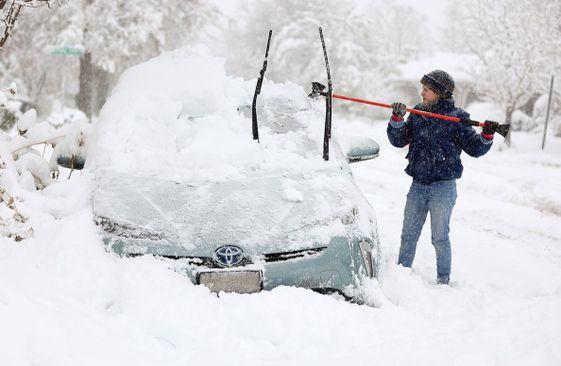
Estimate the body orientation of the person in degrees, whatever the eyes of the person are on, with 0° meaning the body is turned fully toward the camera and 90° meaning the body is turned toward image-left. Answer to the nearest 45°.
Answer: approximately 45°

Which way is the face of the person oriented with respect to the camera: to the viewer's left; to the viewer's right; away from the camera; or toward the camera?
to the viewer's left

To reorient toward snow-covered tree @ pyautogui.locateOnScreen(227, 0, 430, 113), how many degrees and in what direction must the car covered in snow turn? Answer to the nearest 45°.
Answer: approximately 180°

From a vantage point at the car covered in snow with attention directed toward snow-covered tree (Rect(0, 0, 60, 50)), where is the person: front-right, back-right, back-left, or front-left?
back-right

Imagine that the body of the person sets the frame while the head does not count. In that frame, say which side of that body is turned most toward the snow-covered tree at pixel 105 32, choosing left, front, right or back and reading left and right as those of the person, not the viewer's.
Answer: right

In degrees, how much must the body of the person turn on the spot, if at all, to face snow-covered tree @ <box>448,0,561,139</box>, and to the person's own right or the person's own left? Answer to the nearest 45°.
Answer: approximately 135° to the person's own right
